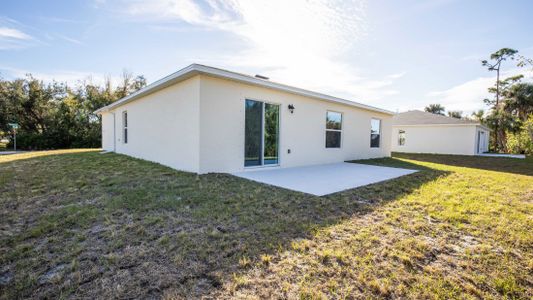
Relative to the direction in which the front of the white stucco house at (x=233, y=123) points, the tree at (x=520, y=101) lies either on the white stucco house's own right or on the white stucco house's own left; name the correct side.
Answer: on the white stucco house's own right

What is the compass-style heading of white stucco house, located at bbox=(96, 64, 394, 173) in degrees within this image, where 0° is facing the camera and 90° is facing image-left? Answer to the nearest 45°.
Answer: approximately 135°

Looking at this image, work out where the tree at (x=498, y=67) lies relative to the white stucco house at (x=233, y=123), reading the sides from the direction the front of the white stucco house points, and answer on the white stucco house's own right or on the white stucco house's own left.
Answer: on the white stucco house's own right

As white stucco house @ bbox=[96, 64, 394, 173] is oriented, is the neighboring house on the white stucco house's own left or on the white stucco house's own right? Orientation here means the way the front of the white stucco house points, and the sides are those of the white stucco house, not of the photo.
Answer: on the white stucco house's own right
